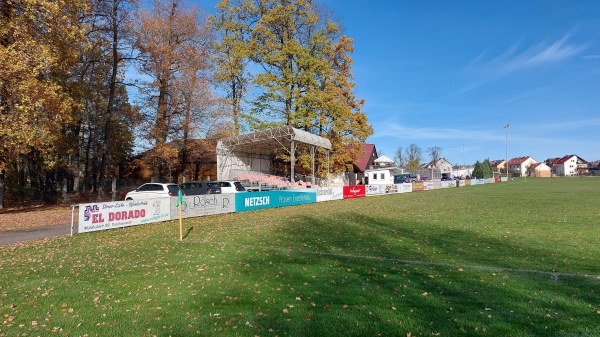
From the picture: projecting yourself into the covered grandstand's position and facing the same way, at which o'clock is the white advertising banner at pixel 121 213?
The white advertising banner is roughly at 2 o'clock from the covered grandstand.

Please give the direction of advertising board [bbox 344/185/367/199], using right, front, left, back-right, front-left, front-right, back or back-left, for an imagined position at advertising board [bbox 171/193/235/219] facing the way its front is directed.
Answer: left

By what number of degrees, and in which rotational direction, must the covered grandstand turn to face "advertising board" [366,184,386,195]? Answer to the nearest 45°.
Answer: approximately 45° to its left

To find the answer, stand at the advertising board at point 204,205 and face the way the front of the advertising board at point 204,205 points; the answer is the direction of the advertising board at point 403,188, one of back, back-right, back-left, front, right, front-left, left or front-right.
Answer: left

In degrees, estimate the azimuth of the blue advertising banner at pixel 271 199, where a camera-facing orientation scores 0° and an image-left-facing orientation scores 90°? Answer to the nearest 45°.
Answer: approximately 315°

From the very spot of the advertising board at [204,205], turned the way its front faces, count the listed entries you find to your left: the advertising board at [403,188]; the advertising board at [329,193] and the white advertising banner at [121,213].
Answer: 2

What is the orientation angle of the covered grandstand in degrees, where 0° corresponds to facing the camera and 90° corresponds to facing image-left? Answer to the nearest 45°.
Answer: approximately 315°

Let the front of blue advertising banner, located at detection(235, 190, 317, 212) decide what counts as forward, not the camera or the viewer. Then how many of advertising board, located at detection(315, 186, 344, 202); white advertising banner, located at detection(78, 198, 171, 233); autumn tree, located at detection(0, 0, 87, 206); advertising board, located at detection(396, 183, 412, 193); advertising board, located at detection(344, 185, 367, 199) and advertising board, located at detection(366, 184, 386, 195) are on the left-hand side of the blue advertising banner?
4

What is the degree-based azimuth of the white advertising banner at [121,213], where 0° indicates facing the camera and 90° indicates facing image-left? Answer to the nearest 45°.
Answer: approximately 315°

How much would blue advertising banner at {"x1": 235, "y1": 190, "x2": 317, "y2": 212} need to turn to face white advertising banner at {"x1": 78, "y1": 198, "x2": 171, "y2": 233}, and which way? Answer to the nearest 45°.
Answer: approximately 90° to its right
